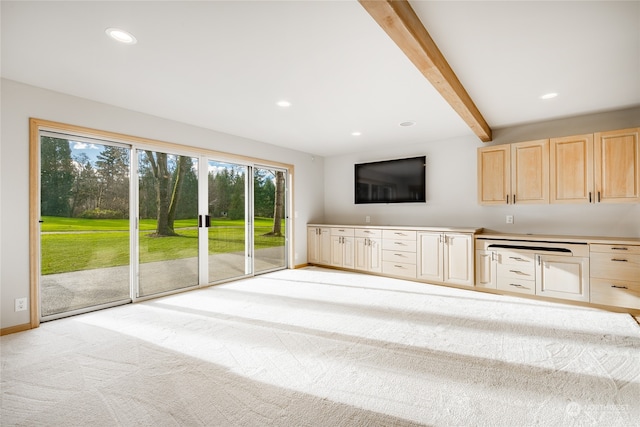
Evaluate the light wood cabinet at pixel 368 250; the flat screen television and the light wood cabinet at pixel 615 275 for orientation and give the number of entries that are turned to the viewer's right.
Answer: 0

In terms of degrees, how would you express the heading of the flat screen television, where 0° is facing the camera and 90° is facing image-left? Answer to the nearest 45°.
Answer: approximately 45°

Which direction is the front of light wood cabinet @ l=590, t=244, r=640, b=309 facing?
toward the camera

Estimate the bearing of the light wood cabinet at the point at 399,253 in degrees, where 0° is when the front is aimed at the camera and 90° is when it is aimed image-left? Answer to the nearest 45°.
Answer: approximately 45°

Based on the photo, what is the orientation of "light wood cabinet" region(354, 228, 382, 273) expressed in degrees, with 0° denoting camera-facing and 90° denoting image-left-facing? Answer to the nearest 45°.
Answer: approximately 45°

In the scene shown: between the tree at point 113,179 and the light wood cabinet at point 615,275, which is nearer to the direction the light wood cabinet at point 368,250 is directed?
the tree

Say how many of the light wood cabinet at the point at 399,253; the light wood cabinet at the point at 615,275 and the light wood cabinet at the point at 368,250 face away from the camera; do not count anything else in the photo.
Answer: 0
